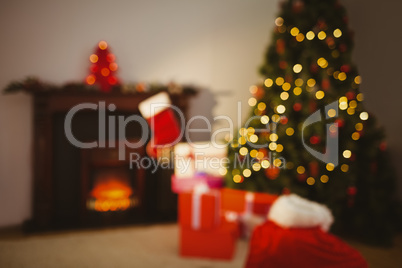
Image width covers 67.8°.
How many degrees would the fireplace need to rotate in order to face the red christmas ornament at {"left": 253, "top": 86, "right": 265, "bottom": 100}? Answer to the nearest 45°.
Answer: approximately 90° to its left

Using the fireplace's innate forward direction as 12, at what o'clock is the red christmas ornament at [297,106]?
The red christmas ornament is roughly at 10 o'clock from the fireplace.

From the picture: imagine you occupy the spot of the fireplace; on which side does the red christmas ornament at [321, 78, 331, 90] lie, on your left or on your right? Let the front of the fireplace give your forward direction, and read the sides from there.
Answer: on your left

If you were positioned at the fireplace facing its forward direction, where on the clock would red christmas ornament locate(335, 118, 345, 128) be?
The red christmas ornament is roughly at 10 o'clock from the fireplace.

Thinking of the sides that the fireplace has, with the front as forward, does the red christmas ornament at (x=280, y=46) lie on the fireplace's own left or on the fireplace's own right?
on the fireplace's own left

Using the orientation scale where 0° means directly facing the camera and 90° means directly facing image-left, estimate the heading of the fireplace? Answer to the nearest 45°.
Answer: approximately 0°

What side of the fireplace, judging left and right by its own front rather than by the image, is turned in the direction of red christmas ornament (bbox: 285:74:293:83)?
left

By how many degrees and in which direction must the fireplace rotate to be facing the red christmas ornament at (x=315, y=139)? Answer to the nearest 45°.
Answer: approximately 45° to its left

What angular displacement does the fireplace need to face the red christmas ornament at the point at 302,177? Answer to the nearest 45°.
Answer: approximately 45° to its left
